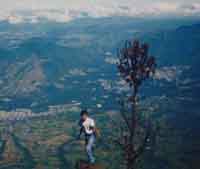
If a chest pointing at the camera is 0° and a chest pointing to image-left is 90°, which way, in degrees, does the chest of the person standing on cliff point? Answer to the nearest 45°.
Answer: approximately 45°
